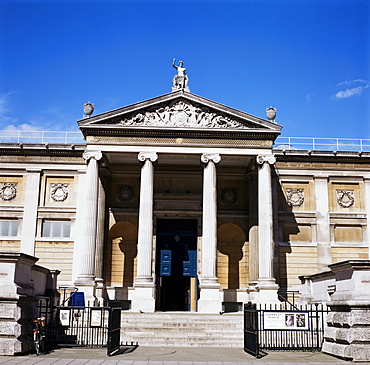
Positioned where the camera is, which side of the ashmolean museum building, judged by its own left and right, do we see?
front

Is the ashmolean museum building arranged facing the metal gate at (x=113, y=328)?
yes

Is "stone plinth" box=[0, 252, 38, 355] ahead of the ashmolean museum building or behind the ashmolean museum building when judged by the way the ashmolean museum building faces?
ahead

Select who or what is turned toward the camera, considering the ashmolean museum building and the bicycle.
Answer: the ashmolean museum building

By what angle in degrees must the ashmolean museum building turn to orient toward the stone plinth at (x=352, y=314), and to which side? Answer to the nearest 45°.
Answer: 0° — it already faces it
